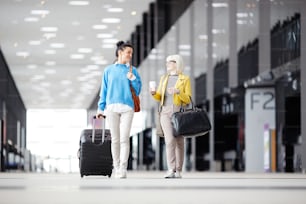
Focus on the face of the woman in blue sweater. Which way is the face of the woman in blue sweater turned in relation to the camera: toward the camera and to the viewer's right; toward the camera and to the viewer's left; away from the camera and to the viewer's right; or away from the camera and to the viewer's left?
toward the camera and to the viewer's right

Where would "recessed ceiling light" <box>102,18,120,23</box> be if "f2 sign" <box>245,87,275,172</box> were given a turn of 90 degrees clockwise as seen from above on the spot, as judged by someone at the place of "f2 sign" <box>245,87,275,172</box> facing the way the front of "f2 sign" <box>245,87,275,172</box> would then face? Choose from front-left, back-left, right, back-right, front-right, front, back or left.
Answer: front

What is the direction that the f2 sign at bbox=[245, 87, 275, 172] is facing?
toward the camera

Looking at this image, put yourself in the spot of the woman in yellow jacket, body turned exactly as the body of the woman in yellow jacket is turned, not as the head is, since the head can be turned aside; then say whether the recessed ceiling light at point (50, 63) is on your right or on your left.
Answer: on your right

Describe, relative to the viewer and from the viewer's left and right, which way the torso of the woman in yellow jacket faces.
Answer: facing the viewer and to the left of the viewer
